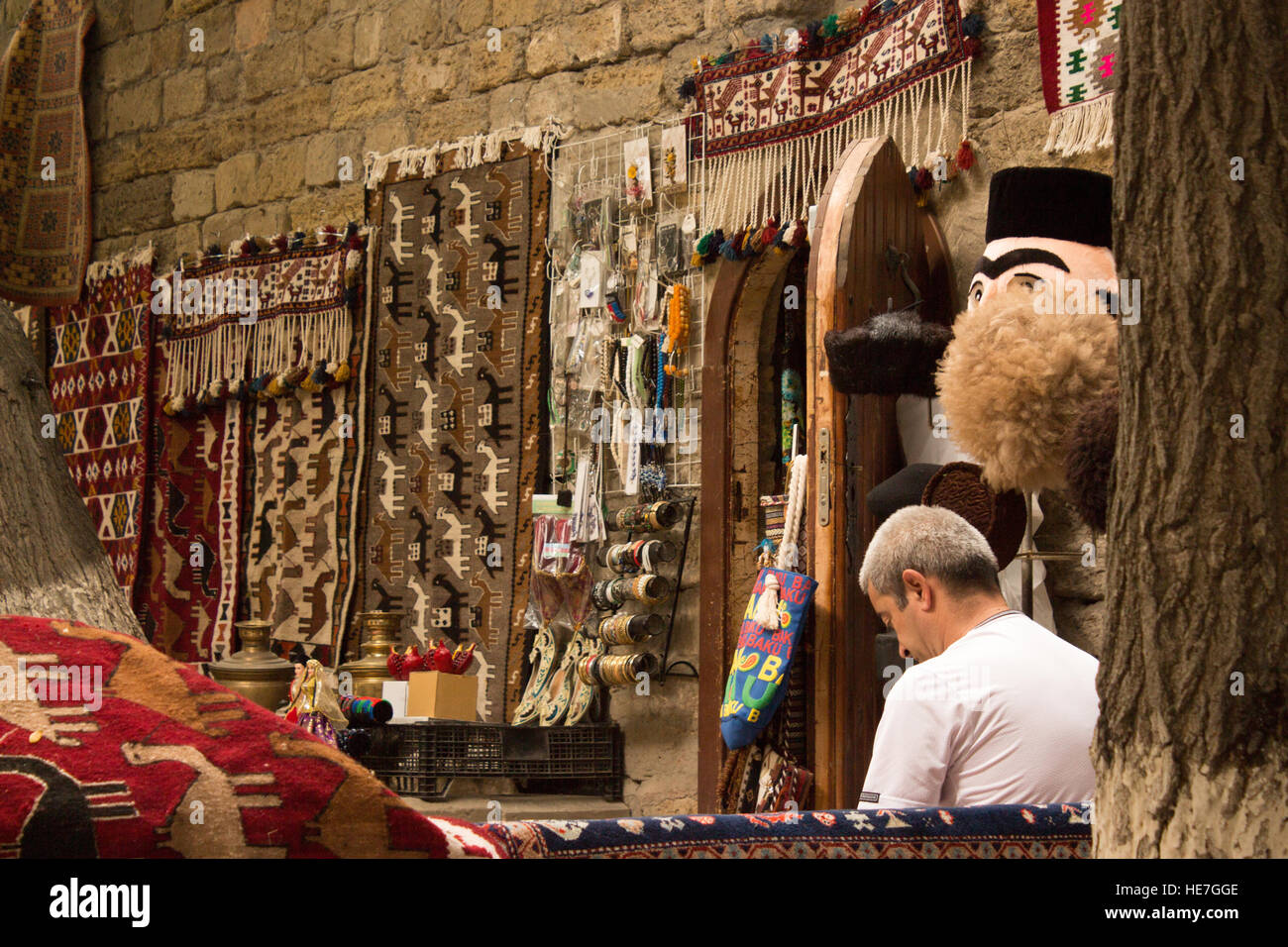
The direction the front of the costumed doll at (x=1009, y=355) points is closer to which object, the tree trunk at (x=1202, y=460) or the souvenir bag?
the tree trunk

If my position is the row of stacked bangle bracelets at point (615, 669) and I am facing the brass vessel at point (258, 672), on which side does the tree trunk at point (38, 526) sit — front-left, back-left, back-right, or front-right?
front-left

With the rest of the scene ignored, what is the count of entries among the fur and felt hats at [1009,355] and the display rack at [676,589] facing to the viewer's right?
0

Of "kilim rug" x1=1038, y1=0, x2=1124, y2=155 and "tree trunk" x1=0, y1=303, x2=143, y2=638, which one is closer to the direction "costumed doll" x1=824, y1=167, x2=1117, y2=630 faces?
the tree trunk

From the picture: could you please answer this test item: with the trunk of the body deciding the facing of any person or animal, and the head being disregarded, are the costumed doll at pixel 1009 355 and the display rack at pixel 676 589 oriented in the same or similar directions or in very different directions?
same or similar directions

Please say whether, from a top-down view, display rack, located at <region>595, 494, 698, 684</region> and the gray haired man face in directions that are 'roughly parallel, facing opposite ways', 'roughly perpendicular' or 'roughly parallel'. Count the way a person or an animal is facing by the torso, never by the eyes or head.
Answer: roughly perpendicular

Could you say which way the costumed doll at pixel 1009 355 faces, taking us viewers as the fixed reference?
facing the viewer and to the left of the viewer

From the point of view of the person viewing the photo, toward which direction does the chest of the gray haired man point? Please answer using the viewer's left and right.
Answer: facing away from the viewer and to the left of the viewer

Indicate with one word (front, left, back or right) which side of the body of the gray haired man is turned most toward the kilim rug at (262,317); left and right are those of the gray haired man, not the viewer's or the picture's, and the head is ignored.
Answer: front

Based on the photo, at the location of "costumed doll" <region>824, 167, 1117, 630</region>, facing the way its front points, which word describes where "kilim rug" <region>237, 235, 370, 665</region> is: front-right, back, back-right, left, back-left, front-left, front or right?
right

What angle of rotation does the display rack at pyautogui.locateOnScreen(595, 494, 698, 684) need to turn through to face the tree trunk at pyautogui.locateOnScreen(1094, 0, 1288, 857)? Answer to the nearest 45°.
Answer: approximately 45° to its left

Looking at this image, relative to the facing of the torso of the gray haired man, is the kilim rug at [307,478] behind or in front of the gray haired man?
in front

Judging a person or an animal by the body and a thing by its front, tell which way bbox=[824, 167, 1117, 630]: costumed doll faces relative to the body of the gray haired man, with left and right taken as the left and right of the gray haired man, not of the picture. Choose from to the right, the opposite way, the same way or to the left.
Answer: to the left

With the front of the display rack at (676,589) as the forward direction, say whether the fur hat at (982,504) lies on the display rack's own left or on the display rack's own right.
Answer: on the display rack's own left
